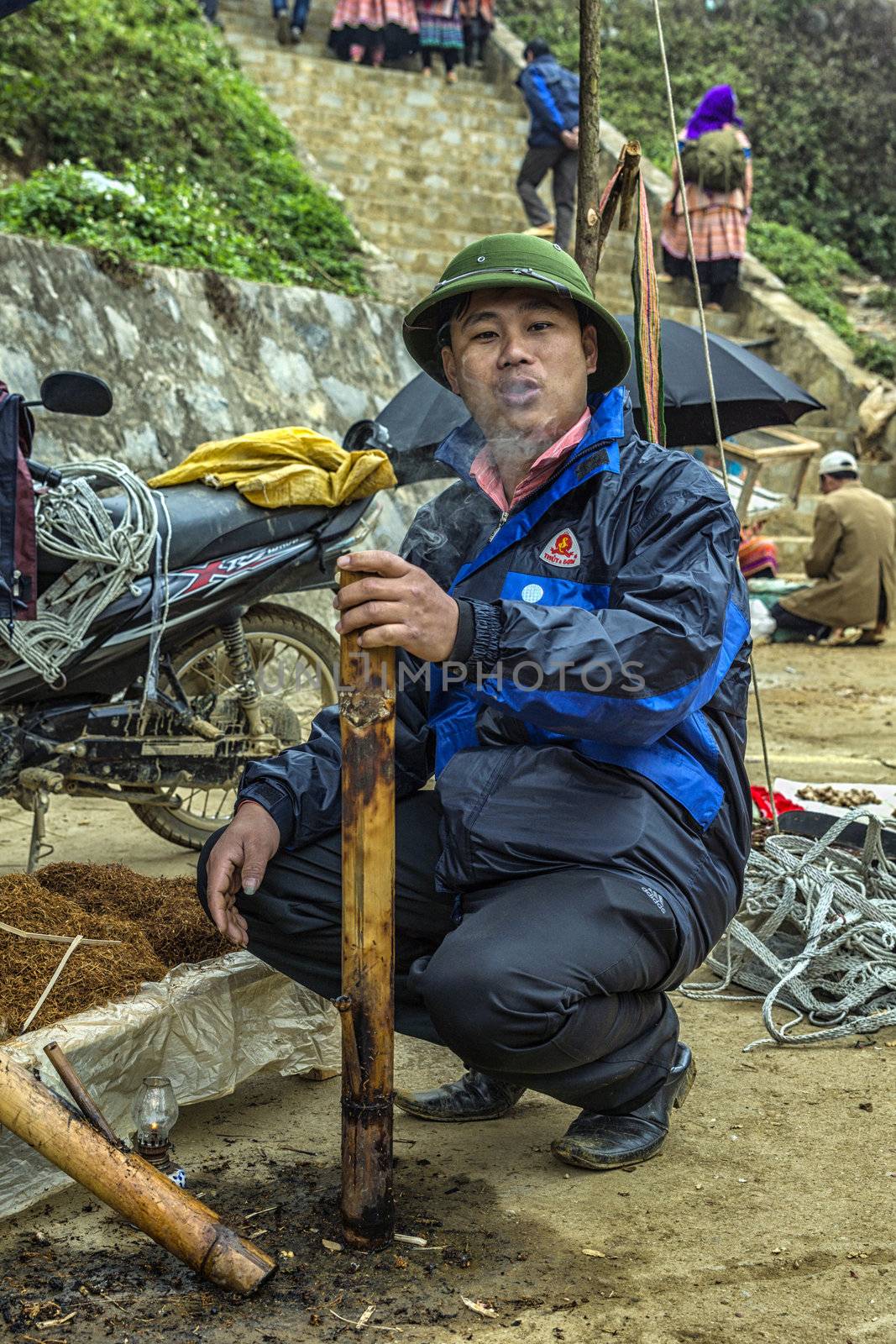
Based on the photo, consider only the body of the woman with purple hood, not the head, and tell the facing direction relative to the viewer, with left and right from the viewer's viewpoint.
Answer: facing away from the viewer

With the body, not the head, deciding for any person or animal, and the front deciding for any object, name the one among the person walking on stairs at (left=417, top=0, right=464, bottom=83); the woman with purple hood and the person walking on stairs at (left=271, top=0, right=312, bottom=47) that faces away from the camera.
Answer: the woman with purple hood

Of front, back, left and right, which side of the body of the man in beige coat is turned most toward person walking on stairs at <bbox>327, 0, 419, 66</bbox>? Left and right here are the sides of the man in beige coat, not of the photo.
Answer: front

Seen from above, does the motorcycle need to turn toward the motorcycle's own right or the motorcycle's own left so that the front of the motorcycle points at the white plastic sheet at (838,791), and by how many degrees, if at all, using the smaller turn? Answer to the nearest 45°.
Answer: approximately 180°

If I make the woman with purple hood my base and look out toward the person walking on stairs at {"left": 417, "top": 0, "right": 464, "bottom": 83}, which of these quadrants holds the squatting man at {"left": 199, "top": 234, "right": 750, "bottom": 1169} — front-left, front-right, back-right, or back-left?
back-left

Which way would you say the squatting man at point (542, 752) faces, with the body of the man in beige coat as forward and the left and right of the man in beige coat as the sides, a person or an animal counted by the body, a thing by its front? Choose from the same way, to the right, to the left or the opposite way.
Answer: to the left

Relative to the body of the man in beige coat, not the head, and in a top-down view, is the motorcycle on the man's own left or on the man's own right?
on the man's own left

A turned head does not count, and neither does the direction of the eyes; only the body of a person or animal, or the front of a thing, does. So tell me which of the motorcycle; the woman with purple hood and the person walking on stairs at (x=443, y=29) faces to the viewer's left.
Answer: the motorcycle

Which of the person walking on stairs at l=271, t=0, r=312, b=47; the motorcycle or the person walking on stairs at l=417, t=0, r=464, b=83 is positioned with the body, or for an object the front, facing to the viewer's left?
the motorcycle

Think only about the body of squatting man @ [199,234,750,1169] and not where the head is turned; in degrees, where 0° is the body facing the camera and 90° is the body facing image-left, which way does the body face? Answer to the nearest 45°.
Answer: approximately 45°

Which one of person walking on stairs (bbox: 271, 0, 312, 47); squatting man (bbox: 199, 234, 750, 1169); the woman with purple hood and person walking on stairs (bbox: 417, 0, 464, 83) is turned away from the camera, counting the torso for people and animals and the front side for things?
the woman with purple hood

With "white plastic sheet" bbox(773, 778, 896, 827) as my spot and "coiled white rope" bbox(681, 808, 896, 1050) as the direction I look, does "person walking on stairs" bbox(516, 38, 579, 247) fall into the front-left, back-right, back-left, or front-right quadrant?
back-right

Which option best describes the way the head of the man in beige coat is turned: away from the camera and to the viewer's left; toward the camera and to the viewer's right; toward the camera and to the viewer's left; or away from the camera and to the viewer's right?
away from the camera and to the viewer's left
